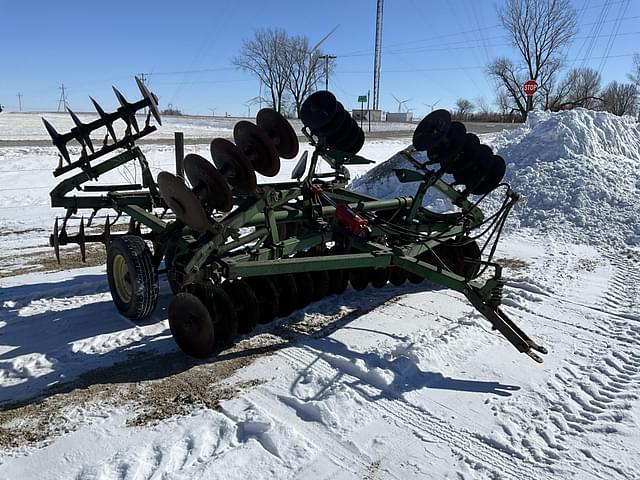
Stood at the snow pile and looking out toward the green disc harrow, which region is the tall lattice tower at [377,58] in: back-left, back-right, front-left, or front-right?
back-right

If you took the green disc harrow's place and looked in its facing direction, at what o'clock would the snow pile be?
The snow pile is roughly at 9 o'clock from the green disc harrow.

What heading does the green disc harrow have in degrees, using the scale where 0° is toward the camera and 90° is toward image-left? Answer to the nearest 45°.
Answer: approximately 315°

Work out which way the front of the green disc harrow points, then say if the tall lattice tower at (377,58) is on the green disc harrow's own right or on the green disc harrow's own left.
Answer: on the green disc harrow's own left
